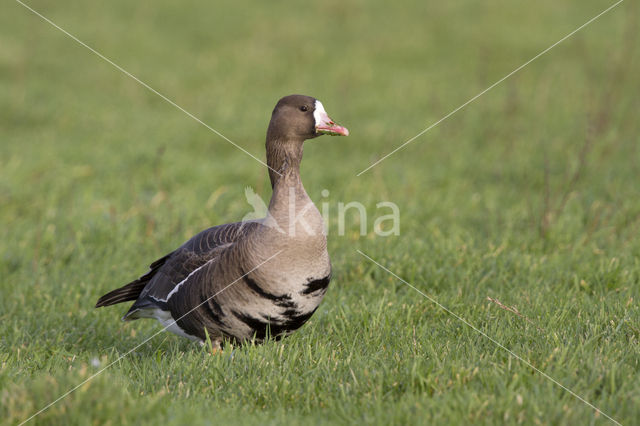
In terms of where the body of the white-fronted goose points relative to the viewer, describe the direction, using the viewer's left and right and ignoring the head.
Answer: facing the viewer and to the right of the viewer
